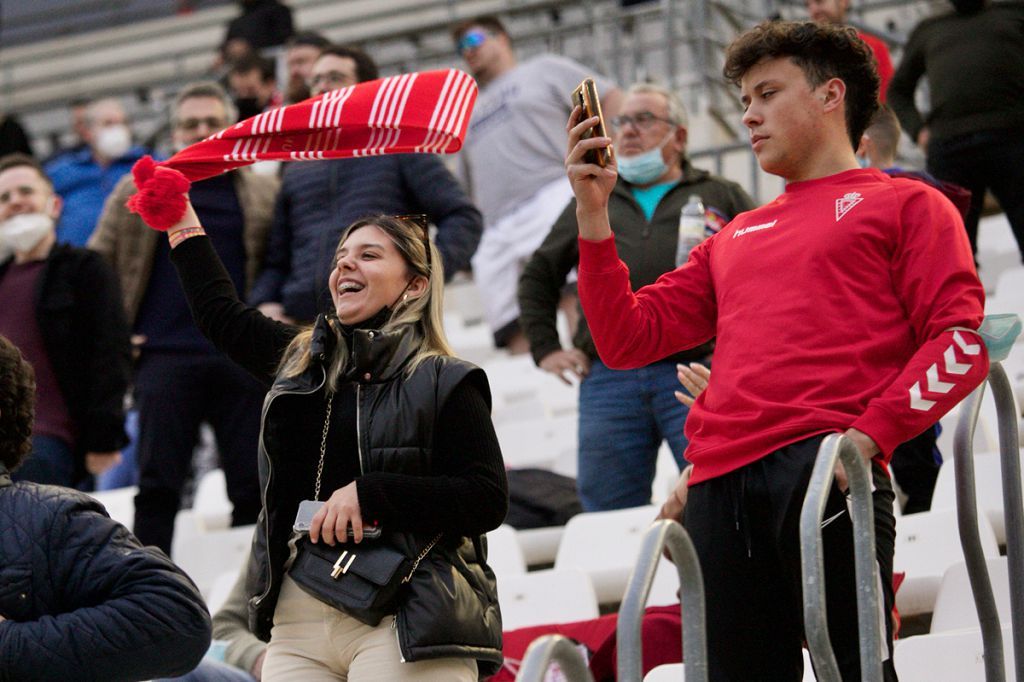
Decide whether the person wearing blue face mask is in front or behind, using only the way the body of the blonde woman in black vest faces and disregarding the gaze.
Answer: behind

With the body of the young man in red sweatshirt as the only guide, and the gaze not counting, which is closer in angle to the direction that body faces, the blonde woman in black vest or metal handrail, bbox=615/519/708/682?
the metal handrail

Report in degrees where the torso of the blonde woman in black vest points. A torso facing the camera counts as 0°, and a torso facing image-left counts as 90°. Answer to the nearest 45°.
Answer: approximately 45°

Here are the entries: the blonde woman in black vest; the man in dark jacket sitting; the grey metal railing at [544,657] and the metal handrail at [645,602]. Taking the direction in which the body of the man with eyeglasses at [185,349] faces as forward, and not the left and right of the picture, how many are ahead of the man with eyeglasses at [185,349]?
4

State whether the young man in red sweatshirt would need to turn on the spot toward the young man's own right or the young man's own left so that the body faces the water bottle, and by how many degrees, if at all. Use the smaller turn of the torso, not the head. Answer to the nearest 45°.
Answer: approximately 135° to the young man's own right

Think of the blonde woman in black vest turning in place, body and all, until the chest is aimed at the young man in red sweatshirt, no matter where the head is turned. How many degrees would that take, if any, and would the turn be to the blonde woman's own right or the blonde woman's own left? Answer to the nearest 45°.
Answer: approximately 135° to the blonde woman's own left

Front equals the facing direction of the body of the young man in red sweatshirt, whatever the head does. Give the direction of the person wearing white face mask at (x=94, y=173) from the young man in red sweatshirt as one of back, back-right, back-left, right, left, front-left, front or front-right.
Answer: right
